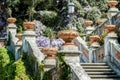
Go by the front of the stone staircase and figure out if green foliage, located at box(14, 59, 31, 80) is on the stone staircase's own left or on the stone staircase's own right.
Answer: on the stone staircase's own right

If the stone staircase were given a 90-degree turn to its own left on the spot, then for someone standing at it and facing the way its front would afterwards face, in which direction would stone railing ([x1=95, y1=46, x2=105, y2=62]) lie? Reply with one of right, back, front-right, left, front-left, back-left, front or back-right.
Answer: left

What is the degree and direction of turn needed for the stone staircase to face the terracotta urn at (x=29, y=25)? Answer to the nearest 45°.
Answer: approximately 135° to its right

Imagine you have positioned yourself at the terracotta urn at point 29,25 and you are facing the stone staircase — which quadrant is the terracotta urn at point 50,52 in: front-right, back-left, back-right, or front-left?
front-right

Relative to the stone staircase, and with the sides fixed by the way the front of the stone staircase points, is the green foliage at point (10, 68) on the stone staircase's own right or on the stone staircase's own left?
on the stone staircase's own right

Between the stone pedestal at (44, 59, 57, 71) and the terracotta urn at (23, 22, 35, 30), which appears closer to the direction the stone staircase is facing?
the stone pedestal

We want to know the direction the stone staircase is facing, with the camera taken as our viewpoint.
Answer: facing the viewer
